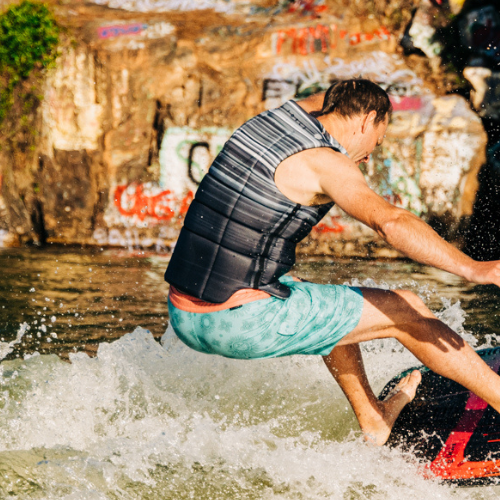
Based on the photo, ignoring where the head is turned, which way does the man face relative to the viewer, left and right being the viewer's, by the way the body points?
facing away from the viewer and to the right of the viewer
